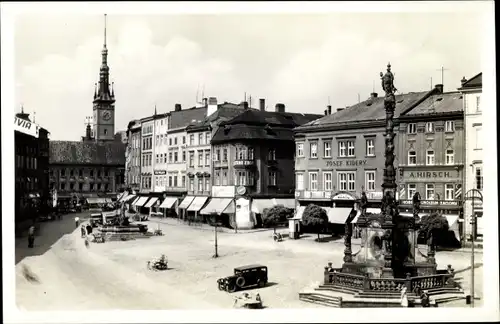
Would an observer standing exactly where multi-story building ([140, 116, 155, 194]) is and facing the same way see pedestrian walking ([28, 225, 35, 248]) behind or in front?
in front

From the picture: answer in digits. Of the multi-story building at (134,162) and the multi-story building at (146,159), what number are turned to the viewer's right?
0

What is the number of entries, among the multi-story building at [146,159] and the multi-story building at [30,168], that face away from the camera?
0

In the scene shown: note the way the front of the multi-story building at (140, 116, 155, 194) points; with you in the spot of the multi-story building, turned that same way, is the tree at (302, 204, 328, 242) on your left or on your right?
on your left

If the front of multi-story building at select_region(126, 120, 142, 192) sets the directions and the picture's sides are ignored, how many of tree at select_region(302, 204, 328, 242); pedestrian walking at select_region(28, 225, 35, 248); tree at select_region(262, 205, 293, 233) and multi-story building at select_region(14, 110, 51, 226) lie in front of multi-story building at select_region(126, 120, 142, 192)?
2

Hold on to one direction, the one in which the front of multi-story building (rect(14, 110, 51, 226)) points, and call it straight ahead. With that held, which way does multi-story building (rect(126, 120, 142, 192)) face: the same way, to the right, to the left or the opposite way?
to the right
